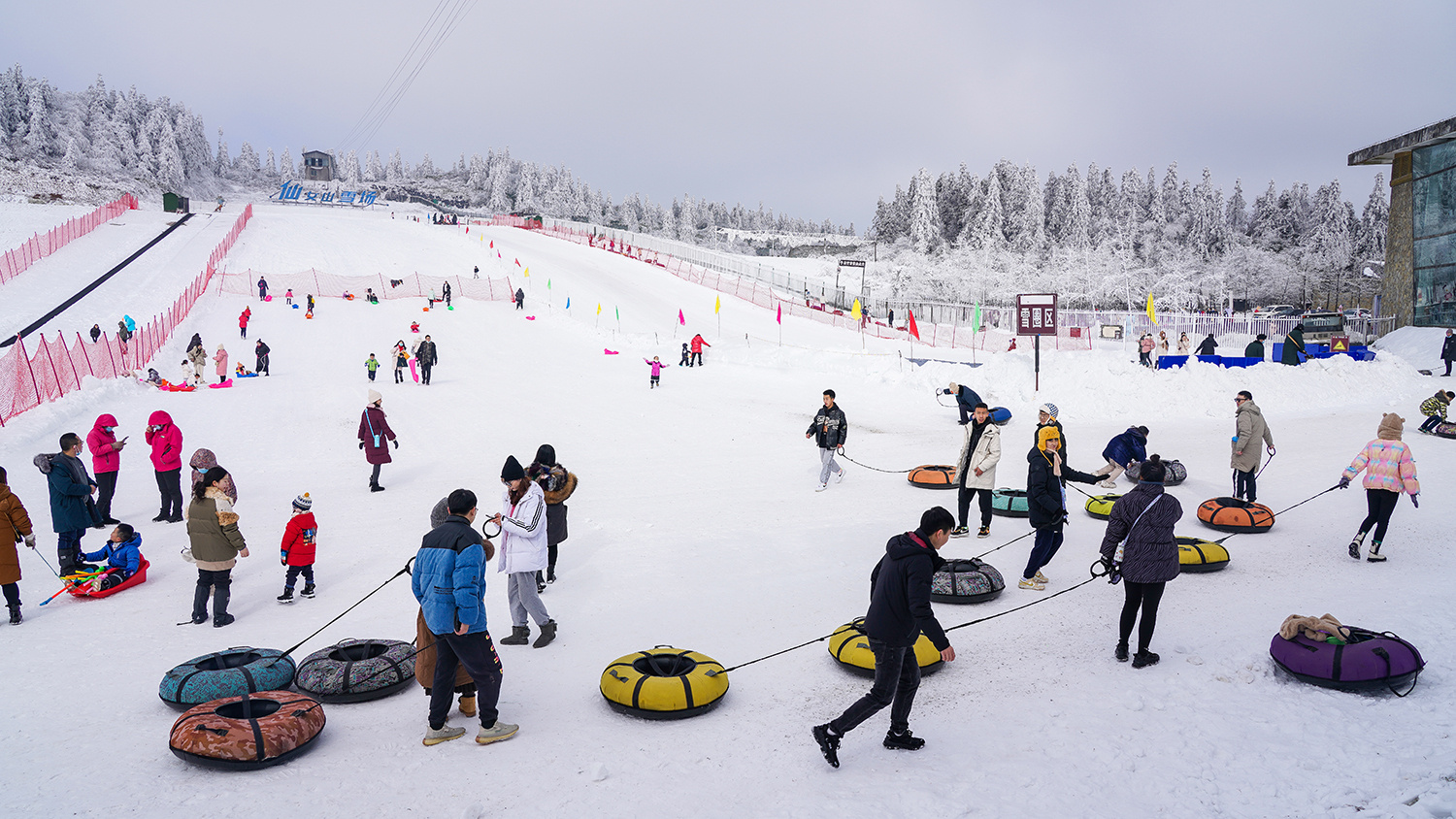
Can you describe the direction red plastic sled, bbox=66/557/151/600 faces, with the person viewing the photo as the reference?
facing to the left of the viewer

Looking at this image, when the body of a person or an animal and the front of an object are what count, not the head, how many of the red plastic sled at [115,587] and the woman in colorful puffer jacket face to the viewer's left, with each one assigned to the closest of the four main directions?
1

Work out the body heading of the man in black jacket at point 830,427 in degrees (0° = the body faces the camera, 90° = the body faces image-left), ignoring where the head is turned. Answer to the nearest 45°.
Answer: approximately 45°

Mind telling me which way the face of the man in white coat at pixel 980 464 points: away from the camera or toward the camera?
toward the camera

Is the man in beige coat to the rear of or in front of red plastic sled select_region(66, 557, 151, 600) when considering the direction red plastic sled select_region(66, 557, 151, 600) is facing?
to the rear

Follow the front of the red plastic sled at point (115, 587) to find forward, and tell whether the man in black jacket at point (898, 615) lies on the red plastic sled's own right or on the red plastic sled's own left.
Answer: on the red plastic sled's own left

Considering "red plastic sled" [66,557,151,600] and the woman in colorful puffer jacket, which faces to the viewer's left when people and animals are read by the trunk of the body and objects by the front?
the red plastic sled

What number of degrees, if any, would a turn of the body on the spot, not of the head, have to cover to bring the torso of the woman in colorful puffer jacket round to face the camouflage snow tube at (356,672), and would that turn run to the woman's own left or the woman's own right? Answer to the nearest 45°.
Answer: approximately 180°

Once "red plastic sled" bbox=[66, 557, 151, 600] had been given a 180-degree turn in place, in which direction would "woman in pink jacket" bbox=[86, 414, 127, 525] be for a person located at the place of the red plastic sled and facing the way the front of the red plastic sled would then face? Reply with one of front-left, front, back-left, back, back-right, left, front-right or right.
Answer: left

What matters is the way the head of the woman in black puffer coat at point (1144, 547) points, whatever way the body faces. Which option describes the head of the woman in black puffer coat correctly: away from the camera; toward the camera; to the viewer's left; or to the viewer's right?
away from the camera
